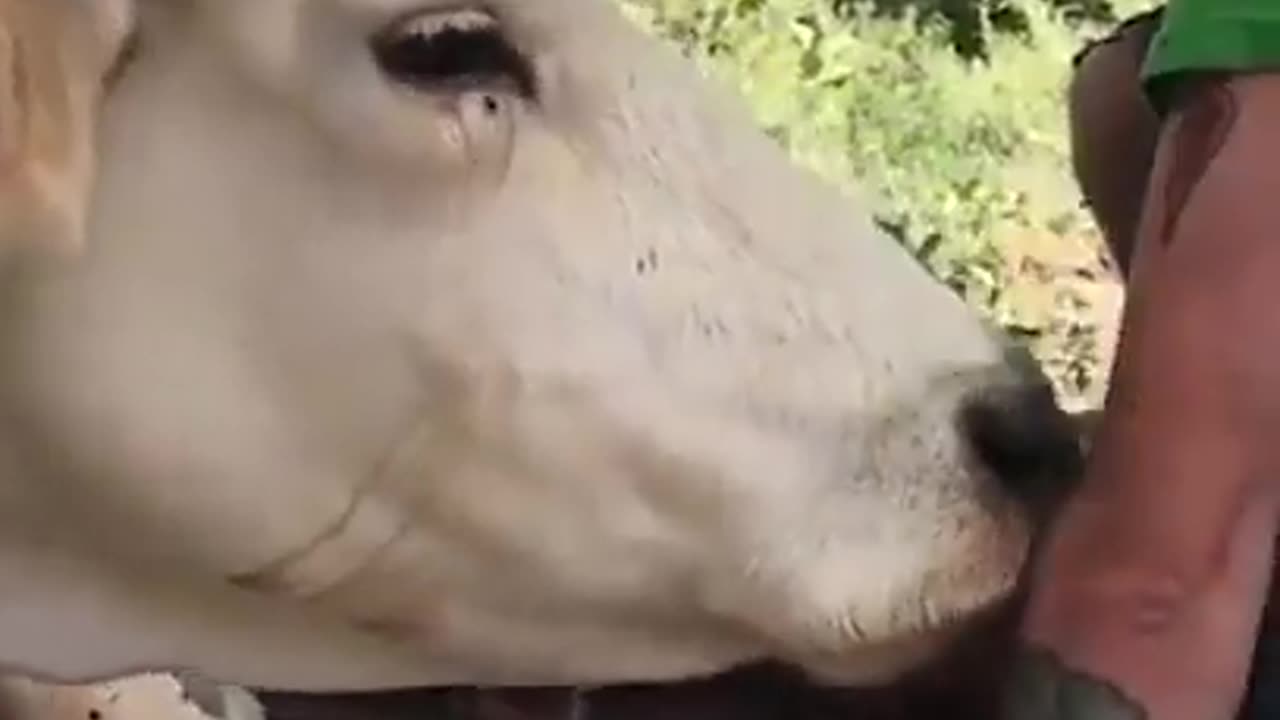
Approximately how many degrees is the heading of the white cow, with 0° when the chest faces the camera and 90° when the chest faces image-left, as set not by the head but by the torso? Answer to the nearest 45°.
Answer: approximately 270°
